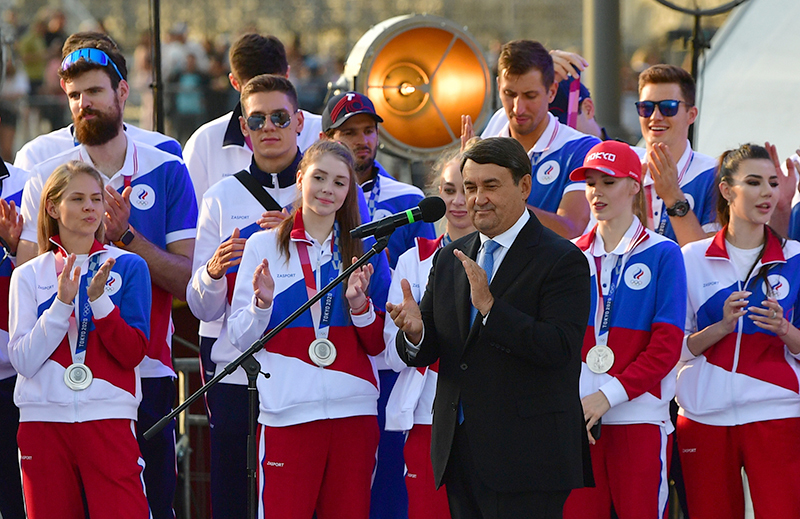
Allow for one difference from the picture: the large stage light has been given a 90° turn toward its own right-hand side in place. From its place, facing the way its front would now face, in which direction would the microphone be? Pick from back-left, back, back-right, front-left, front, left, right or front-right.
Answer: front-left

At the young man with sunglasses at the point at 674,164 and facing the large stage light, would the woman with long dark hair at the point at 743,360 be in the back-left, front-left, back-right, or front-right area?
back-left

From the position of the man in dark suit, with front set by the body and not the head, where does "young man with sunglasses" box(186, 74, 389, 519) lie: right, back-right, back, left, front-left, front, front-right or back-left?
right

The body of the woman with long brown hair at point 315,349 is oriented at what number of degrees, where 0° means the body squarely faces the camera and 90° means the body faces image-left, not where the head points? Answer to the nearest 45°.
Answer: approximately 0°

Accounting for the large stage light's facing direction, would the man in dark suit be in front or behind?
in front

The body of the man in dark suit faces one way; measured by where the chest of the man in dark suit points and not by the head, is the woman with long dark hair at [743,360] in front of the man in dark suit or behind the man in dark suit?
behind

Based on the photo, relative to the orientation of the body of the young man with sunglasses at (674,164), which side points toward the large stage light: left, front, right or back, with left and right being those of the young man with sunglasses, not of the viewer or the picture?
right

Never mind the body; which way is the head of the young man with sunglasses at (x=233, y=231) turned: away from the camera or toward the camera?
toward the camera

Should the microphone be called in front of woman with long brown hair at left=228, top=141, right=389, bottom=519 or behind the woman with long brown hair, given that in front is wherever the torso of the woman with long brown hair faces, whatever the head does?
in front

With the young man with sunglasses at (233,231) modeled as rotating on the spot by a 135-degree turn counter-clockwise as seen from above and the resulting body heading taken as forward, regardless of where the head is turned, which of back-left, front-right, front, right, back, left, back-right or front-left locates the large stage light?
front

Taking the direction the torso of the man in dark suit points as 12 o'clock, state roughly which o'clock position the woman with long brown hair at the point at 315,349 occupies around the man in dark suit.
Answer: The woman with long brown hair is roughly at 3 o'clock from the man in dark suit.

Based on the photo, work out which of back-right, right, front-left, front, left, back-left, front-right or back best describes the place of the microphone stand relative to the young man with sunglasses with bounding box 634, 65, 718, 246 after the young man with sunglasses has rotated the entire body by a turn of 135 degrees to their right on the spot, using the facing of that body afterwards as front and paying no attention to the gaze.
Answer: back-left

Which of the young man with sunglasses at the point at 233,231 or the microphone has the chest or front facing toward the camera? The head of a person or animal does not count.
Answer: the young man with sunglasses

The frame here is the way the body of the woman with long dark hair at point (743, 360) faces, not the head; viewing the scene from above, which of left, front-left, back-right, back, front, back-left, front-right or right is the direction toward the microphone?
front-right

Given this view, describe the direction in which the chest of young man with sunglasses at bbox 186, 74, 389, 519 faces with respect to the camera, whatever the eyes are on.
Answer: toward the camera

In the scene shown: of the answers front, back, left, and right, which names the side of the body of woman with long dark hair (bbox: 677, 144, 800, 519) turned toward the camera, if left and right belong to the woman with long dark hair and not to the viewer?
front

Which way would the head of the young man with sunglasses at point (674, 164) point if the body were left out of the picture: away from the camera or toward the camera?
toward the camera

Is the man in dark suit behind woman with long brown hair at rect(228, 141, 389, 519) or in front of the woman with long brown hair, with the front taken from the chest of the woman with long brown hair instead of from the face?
in front

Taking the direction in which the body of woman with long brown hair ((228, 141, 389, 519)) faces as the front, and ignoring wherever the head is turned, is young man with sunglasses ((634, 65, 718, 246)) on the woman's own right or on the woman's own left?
on the woman's own left

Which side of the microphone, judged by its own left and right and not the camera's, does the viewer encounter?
right
